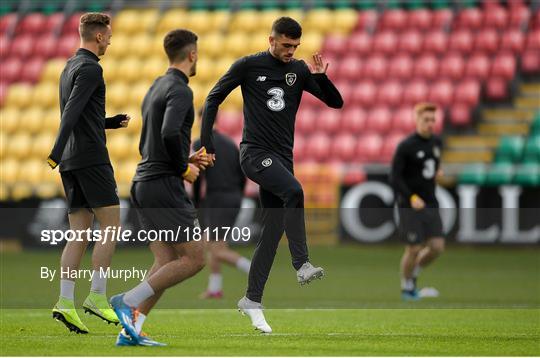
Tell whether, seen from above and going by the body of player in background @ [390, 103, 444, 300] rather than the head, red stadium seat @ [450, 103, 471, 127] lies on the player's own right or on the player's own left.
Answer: on the player's own left

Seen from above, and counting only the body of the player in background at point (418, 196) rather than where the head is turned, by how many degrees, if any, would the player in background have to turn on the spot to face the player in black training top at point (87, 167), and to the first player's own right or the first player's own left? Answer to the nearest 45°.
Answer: approximately 90° to the first player's own right

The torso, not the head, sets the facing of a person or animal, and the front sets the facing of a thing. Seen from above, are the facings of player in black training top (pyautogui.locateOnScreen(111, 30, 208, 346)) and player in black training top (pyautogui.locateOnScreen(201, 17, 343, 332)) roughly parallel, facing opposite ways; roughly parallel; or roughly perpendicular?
roughly perpendicular

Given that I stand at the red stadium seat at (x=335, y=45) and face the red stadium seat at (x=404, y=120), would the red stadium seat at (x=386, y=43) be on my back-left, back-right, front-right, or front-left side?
front-left

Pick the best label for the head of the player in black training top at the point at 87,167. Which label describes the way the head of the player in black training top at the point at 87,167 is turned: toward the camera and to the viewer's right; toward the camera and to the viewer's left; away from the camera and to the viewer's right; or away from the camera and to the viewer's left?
away from the camera and to the viewer's right

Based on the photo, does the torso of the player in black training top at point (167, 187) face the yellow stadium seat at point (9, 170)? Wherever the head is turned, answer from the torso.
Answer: no

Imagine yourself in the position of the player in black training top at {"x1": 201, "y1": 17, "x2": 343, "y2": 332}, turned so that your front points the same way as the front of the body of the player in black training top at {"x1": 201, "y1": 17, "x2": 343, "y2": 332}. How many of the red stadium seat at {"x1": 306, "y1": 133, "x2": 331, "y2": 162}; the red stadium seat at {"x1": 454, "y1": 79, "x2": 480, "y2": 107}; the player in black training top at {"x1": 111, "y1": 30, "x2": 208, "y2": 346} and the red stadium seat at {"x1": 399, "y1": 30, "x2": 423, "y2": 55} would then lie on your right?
1

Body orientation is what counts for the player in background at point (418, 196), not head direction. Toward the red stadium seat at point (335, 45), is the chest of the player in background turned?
no

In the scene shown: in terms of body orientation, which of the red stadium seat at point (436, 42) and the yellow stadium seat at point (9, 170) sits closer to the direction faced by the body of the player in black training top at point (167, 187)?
the red stadium seat

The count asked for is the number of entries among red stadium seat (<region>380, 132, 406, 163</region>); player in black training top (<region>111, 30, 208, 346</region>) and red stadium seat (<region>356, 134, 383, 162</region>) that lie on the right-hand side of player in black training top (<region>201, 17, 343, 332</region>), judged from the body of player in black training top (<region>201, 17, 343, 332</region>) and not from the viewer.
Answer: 1

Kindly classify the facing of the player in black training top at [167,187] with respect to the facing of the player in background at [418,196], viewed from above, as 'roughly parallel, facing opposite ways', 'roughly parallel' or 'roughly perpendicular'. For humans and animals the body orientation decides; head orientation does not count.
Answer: roughly perpendicular

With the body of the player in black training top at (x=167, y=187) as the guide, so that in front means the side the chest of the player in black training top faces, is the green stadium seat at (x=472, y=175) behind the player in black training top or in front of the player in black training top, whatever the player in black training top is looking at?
in front

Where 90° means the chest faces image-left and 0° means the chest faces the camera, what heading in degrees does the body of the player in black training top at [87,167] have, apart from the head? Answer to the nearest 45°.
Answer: approximately 270°

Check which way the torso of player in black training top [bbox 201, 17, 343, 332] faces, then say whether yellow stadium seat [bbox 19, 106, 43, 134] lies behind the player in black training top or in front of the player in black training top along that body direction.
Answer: behind

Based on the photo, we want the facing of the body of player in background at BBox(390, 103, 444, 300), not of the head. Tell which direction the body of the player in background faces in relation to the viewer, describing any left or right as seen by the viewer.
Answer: facing the viewer and to the right of the viewer
